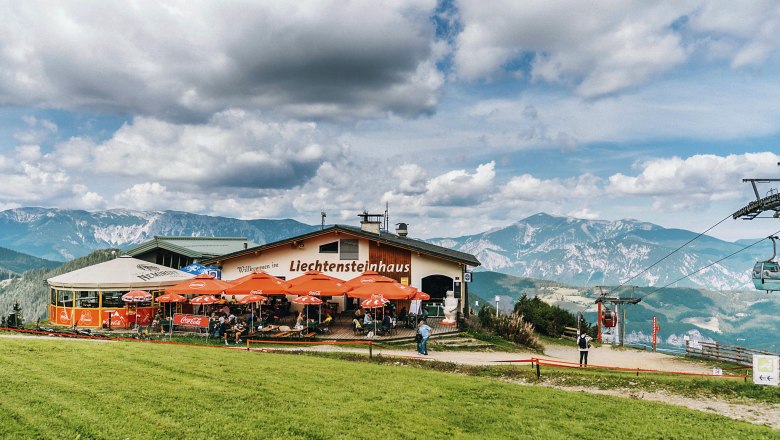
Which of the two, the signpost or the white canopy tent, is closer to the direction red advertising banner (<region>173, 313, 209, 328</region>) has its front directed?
the signpost

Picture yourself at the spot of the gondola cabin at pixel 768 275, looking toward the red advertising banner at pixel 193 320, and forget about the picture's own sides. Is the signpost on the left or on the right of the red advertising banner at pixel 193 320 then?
left

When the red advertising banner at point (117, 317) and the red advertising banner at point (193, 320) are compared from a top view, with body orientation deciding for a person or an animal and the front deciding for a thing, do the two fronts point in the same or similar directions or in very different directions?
same or similar directions

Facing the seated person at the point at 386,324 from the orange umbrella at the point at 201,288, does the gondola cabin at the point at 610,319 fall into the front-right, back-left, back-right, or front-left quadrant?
front-left

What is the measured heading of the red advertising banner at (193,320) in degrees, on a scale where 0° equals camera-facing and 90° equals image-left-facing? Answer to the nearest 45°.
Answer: approximately 0°

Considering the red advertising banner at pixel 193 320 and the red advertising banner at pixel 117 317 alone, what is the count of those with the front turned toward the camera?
2

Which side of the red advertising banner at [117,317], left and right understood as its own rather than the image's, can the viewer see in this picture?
front

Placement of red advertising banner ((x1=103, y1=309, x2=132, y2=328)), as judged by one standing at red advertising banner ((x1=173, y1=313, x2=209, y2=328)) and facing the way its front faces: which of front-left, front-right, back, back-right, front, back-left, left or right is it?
back-right

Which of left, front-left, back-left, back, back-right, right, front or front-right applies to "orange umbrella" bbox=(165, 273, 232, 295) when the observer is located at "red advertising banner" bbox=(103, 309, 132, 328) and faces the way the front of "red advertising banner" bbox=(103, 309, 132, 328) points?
front-left
